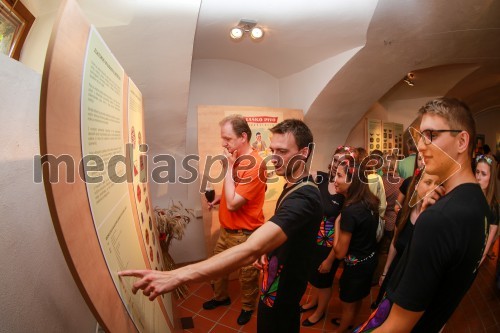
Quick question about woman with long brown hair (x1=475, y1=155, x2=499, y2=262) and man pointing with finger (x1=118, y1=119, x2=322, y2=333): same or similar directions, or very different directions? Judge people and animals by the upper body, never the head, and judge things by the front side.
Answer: same or similar directions

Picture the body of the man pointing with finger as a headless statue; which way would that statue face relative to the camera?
to the viewer's left

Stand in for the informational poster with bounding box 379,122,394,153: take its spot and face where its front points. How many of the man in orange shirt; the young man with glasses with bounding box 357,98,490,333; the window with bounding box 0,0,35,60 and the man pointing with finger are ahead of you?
4

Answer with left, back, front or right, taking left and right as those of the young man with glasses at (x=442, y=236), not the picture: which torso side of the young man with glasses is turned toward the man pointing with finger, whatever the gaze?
front

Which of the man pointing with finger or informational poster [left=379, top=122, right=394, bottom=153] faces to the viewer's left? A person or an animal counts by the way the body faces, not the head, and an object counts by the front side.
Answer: the man pointing with finger

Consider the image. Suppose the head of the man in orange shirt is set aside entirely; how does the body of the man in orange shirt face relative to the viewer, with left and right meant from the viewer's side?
facing to the left of the viewer

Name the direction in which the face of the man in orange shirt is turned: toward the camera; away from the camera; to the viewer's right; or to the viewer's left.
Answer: to the viewer's left

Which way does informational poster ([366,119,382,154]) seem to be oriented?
toward the camera

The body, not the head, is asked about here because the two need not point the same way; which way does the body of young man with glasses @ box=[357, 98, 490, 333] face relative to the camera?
to the viewer's left

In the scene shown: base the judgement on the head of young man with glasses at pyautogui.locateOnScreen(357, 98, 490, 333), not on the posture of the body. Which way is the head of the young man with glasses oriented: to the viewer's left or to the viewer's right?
to the viewer's left

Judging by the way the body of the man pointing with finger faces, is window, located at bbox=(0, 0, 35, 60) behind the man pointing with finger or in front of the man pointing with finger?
in front

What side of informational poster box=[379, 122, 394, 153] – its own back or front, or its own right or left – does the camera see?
front

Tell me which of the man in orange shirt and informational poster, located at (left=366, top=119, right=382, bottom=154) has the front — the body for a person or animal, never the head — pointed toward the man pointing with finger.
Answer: the informational poster
